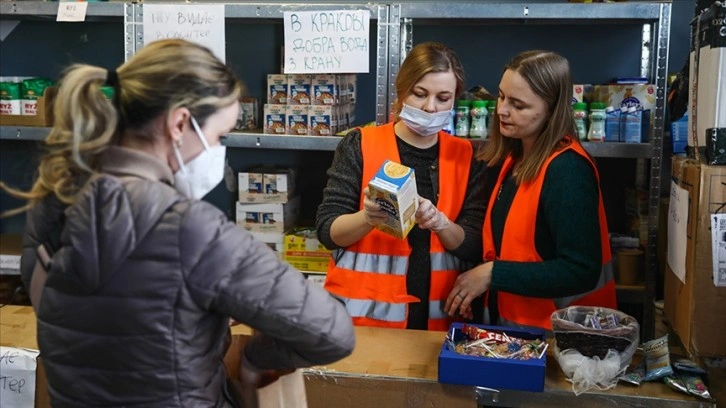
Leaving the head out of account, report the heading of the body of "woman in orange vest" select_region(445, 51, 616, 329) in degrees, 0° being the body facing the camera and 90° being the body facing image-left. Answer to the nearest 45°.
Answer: approximately 45°

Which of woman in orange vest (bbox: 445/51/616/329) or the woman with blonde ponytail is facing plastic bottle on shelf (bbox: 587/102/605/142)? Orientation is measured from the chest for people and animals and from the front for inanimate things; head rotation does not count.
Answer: the woman with blonde ponytail

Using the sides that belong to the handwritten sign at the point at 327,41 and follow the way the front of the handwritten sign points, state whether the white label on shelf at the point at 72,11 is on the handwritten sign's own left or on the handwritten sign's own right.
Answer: on the handwritten sign's own right

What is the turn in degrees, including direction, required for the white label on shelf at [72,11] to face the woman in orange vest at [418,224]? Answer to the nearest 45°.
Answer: approximately 45° to its left

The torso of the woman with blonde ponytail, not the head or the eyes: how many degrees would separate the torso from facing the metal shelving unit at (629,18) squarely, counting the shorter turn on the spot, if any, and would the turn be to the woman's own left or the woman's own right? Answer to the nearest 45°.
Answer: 0° — they already face it

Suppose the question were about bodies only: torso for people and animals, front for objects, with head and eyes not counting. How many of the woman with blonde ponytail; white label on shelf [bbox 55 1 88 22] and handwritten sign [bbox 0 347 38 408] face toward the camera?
2
